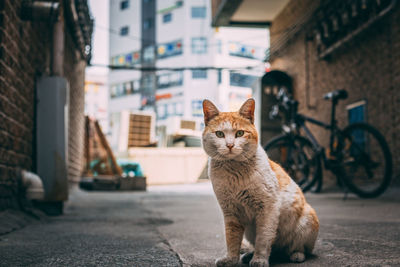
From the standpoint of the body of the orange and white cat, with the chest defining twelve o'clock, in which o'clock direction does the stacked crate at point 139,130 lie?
The stacked crate is roughly at 4 o'clock from the orange and white cat.

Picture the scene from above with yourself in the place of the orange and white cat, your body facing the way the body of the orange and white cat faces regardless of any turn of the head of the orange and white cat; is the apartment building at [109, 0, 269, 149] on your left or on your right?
on your right

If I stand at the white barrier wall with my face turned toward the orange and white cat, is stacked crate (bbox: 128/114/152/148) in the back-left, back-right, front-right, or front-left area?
back-right

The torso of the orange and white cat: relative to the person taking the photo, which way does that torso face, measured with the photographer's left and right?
facing the viewer and to the left of the viewer

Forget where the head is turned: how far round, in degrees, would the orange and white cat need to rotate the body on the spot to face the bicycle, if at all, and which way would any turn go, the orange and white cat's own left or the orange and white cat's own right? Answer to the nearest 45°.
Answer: approximately 135° to the orange and white cat's own right

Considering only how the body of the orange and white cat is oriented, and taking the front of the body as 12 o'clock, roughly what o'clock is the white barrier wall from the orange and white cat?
The white barrier wall is roughly at 4 o'clock from the orange and white cat.

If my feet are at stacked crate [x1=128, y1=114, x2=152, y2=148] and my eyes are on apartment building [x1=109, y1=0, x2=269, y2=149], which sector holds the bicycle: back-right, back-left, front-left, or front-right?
back-right
